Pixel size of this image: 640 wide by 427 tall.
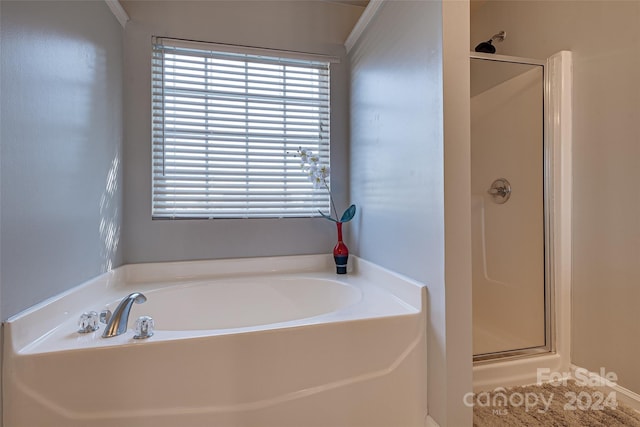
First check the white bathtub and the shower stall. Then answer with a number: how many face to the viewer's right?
0

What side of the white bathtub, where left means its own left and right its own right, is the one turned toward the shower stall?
left

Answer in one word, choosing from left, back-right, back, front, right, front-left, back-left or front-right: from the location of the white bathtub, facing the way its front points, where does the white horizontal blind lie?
back
